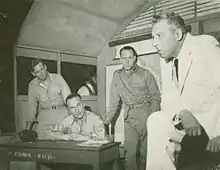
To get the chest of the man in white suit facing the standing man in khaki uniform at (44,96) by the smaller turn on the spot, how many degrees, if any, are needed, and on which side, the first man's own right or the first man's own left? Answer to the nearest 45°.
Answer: approximately 45° to the first man's own right

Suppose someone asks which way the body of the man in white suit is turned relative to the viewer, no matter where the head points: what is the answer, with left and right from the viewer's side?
facing the viewer and to the left of the viewer

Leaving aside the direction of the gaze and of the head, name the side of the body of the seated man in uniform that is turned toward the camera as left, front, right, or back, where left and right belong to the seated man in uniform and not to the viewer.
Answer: front

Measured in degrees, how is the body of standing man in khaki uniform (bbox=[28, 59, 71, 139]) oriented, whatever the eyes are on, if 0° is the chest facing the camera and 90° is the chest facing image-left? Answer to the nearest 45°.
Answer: approximately 0°

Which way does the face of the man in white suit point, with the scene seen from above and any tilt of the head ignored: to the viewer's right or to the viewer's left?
to the viewer's left
